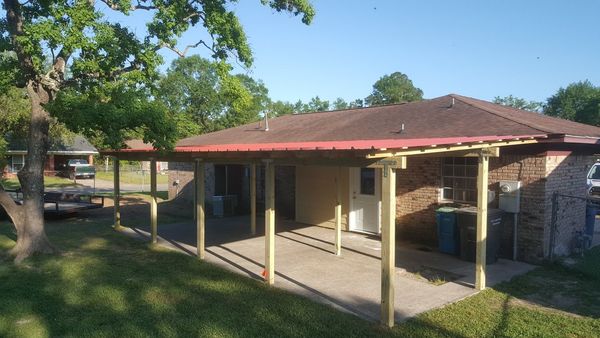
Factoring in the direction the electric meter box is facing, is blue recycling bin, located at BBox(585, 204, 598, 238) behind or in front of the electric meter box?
behind

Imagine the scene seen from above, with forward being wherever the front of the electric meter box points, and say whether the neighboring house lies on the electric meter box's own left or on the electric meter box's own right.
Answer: on the electric meter box's own right

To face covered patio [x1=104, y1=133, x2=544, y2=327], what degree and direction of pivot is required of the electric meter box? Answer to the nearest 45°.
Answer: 0° — it already faces it

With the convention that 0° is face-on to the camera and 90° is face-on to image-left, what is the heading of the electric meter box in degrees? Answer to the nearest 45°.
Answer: approximately 45°
